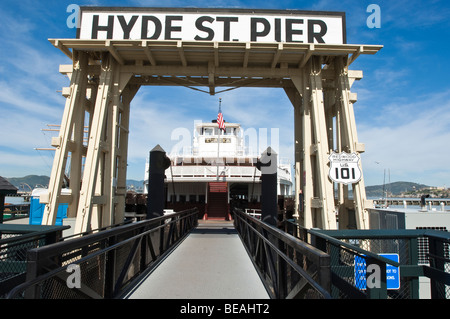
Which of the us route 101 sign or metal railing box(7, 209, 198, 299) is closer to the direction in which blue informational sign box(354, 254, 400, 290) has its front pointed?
the metal railing

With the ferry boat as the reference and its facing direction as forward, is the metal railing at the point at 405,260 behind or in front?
in front

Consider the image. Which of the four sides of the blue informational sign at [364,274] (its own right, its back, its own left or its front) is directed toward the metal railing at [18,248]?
right

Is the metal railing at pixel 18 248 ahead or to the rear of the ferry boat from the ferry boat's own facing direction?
ahead

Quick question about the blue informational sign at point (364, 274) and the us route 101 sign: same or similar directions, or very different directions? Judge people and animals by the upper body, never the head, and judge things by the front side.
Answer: same or similar directions

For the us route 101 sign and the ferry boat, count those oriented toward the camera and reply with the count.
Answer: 2

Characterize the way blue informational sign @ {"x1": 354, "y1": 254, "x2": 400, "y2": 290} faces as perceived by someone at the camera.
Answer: facing the viewer

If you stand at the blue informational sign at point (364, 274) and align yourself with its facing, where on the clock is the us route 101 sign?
The us route 101 sign is roughly at 6 o'clock from the blue informational sign.

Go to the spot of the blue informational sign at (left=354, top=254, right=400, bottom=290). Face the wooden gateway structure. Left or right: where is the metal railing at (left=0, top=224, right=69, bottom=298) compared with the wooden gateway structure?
left

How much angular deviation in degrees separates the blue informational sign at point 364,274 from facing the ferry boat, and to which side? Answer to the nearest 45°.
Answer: approximately 135° to its right

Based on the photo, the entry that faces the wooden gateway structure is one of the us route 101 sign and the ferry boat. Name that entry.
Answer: the ferry boat

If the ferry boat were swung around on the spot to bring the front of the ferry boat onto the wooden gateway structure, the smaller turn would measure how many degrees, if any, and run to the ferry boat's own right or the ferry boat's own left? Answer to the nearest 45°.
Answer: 0° — it already faces it

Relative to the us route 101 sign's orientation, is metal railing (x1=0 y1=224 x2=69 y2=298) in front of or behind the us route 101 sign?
in front

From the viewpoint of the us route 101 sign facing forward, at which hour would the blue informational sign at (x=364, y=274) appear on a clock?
The blue informational sign is roughly at 12 o'clock from the us route 101 sign.

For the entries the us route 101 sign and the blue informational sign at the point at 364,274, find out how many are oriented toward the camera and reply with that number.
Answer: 2

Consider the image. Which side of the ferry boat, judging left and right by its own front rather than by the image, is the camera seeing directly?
front

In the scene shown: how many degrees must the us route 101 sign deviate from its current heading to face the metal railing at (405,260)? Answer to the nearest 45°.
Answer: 0° — it already faces it
